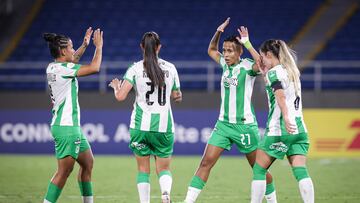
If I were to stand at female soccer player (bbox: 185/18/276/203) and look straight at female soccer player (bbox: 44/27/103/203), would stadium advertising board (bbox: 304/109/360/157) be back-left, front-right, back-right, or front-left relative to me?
back-right

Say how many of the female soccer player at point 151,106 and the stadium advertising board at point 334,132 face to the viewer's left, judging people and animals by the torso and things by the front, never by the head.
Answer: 0

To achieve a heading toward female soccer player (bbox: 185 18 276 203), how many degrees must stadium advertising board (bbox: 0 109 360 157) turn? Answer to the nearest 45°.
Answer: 0° — it already faces them

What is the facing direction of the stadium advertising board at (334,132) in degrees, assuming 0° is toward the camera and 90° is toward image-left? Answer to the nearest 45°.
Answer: approximately 0°

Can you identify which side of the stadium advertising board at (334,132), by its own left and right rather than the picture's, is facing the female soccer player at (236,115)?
front

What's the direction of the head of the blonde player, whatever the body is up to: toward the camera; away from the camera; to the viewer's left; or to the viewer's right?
to the viewer's left

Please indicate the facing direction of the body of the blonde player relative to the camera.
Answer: to the viewer's left

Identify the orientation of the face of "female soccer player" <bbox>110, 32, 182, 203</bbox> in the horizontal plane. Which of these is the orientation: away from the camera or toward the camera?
away from the camera

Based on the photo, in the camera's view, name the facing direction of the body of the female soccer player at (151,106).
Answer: away from the camera

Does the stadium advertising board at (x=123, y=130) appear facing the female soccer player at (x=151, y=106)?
yes

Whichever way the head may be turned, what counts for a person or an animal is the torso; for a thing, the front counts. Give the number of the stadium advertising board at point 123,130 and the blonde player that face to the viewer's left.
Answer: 1

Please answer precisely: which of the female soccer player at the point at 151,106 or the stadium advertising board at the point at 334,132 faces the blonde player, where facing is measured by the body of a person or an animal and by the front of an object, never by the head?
the stadium advertising board
